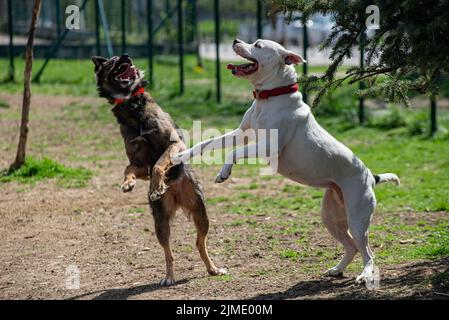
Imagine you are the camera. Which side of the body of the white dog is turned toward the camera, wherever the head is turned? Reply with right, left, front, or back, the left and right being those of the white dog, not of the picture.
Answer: left

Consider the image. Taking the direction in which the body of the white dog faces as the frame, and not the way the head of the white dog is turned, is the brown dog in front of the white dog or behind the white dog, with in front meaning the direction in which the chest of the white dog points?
in front

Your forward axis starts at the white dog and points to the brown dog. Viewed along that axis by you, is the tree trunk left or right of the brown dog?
right

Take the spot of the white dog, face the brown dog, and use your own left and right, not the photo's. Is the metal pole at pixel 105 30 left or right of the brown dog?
right

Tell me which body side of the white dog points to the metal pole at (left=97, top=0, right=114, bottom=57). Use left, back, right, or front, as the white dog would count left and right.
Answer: right
